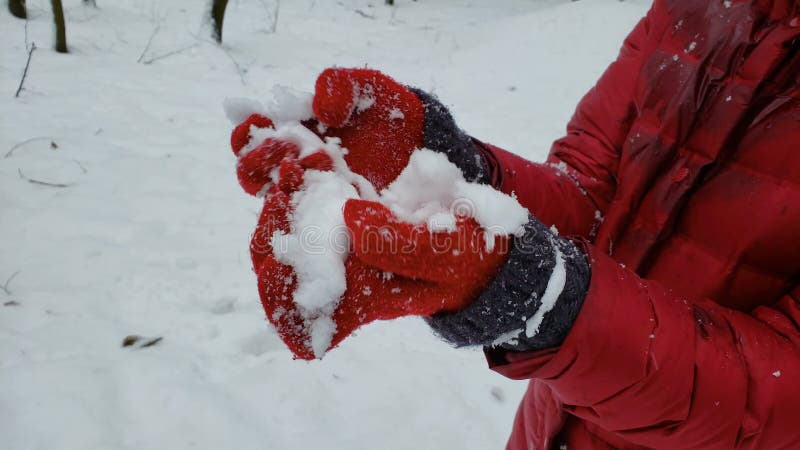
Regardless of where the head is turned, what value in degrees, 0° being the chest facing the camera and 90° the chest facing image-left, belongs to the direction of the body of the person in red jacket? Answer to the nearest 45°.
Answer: approximately 45°

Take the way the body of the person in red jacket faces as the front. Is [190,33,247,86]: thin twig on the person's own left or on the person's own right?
on the person's own right

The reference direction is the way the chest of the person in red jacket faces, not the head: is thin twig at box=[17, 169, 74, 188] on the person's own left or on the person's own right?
on the person's own right

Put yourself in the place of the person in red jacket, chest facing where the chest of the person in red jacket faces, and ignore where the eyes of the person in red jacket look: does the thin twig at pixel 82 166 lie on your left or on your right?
on your right

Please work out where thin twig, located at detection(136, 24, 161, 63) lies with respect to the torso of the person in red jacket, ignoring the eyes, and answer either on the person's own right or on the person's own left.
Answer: on the person's own right

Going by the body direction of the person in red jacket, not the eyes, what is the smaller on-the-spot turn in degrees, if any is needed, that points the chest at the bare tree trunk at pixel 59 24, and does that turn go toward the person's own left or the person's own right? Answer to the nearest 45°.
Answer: approximately 90° to the person's own right

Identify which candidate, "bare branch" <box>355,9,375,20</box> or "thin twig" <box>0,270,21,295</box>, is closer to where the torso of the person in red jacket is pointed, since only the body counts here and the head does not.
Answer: the thin twig

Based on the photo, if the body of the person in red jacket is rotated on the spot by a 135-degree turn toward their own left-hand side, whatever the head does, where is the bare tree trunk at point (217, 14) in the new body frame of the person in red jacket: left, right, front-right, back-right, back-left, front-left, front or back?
back-left

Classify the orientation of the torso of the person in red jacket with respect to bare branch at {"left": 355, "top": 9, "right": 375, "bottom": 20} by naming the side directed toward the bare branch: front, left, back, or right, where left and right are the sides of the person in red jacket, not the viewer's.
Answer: right
